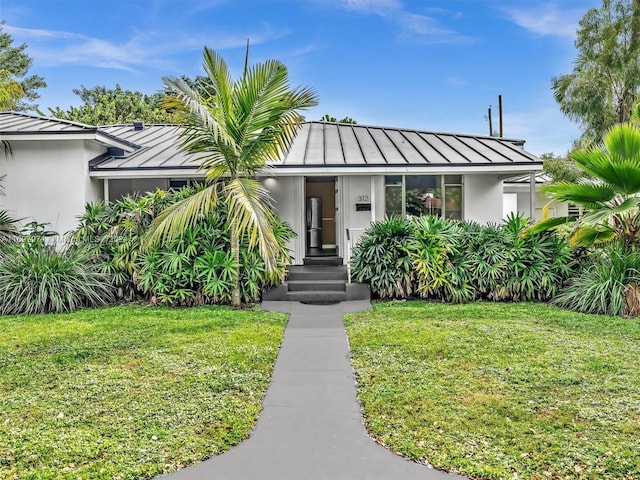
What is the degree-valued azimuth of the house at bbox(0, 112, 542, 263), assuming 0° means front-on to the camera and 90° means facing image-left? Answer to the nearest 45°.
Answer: approximately 0°

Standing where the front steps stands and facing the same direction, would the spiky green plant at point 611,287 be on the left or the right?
on its left

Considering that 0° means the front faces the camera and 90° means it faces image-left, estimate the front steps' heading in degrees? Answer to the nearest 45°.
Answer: approximately 0°

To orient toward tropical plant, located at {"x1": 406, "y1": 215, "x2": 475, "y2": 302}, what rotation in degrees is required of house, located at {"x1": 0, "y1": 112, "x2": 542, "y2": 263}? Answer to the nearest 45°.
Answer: approximately 45° to its left

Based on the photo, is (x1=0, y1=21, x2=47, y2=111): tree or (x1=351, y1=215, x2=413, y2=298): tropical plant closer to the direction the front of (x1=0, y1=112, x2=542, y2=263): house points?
the tropical plant
